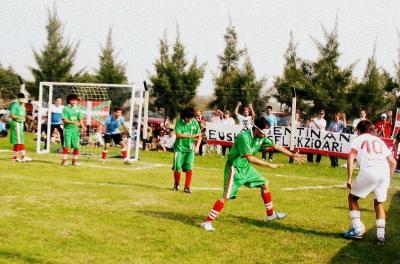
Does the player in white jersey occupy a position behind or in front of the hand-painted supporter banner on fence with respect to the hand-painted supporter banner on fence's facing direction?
in front

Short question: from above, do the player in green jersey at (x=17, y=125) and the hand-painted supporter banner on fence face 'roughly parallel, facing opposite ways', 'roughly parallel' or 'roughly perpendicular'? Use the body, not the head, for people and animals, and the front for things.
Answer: roughly perpendicular

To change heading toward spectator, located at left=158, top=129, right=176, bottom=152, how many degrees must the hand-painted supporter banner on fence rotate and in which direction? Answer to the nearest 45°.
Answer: approximately 90° to its right

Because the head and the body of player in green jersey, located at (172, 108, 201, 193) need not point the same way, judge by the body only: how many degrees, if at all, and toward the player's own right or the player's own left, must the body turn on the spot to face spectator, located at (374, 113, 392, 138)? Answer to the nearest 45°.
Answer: approximately 90° to the player's own left

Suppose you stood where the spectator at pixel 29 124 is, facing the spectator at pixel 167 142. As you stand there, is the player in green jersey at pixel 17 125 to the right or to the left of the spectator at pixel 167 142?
right

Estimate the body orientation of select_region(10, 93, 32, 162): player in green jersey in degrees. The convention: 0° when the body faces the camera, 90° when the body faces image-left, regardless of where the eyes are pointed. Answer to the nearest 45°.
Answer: approximately 315°

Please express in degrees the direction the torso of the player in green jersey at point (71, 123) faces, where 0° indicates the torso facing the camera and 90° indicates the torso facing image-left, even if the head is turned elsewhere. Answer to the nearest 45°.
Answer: approximately 0°

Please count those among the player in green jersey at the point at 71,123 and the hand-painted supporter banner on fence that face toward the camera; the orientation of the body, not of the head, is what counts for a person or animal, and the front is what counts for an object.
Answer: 2
